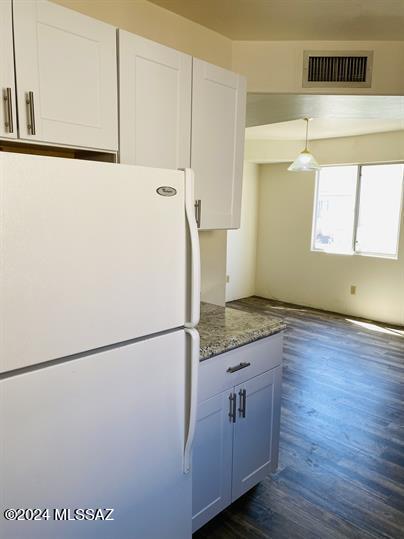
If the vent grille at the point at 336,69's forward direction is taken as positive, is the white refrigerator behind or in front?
in front

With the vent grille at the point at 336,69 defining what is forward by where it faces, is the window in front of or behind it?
behind

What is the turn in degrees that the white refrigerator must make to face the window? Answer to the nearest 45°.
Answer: approximately 90° to its left

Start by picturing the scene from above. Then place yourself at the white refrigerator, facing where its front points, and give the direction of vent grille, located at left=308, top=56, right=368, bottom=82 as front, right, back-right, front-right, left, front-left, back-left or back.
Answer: left

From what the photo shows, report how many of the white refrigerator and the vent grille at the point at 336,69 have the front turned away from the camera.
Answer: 0

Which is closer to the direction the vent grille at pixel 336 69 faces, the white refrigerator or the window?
the white refrigerator

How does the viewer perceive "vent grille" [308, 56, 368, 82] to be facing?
facing the viewer
